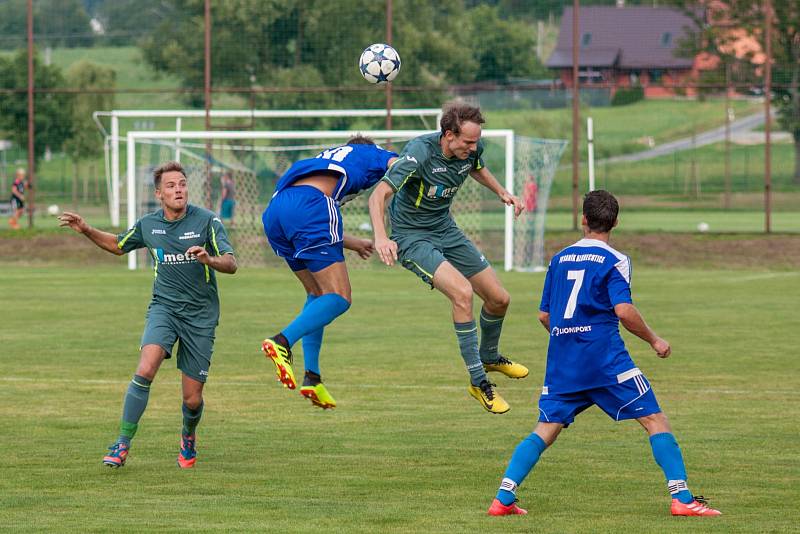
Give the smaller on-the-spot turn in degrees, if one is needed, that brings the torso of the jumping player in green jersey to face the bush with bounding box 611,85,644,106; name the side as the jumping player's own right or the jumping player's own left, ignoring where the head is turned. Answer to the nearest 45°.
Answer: approximately 135° to the jumping player's own left

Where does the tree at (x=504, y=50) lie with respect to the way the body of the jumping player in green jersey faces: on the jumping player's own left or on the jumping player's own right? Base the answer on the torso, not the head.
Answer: on the jumping player's own left

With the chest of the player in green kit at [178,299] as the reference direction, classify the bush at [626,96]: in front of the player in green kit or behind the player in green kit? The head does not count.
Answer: behind

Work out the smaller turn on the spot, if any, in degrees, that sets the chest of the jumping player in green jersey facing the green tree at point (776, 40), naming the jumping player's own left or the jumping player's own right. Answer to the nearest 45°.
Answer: approximately 135° to the jumping player's own left

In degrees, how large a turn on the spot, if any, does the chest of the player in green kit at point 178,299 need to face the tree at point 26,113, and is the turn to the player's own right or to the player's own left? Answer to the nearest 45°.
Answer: approximately 180°

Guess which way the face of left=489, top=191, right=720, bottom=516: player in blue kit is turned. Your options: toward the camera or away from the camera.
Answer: away from the camera

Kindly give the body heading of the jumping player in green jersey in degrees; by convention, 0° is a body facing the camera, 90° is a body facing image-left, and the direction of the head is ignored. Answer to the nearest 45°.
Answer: approximately 315°

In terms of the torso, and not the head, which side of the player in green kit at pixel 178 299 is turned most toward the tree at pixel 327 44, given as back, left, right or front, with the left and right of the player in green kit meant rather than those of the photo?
back
